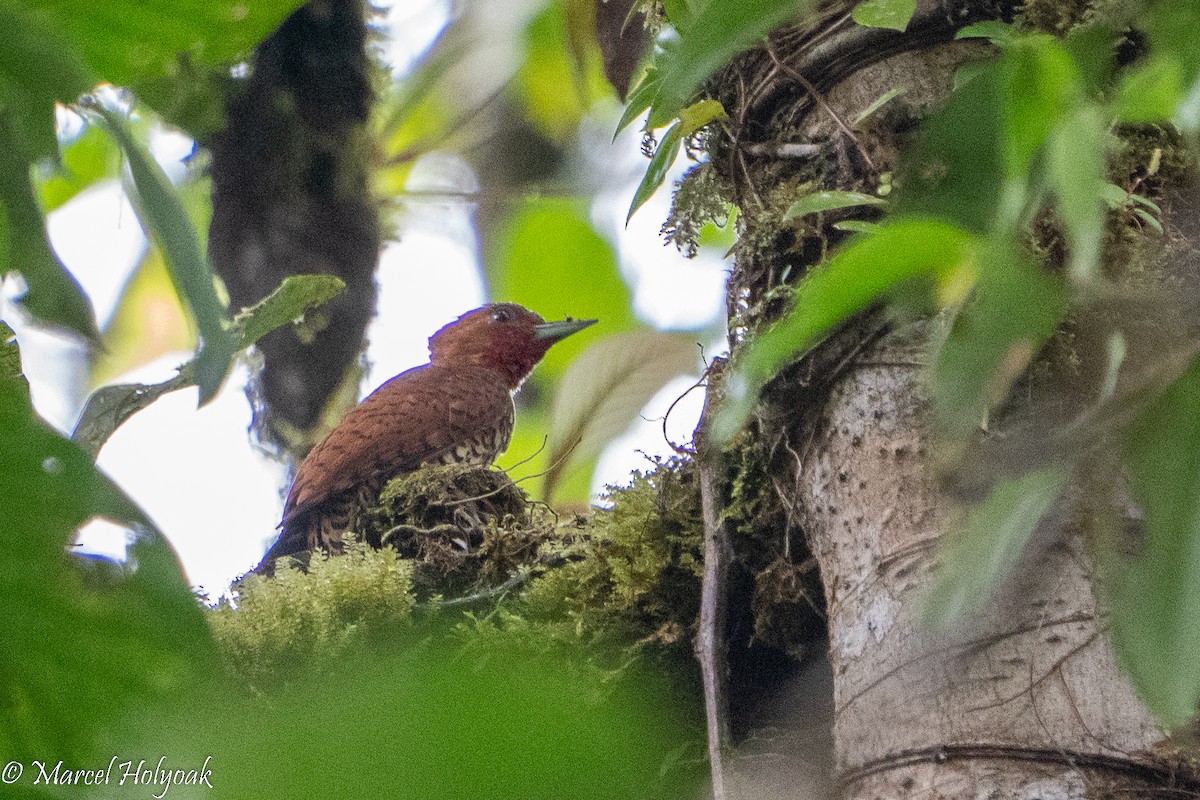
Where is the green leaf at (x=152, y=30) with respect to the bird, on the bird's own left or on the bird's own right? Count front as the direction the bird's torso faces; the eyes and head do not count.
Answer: on the bird's own right

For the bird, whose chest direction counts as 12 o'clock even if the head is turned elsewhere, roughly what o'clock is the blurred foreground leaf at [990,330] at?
The blurred foreground leaf is roughly at 3 o'clock from the bird.

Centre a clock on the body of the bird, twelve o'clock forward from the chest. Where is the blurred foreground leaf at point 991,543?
The blurred foreground leaf is roughly at 3 o'clock from the bird.

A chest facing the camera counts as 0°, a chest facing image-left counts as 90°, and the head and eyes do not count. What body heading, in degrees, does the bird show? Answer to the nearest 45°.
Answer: approximately 270°
